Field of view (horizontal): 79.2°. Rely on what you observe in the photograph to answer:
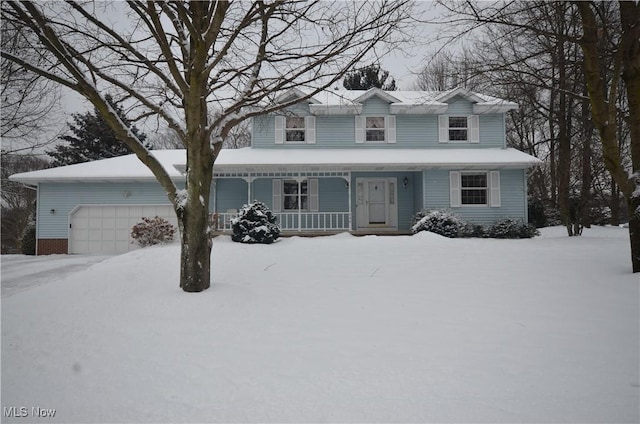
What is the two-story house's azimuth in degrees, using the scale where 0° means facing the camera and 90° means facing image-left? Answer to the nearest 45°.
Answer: approximately 0°

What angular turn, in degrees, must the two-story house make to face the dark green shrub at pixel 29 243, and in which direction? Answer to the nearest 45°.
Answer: approximately 90° to its right

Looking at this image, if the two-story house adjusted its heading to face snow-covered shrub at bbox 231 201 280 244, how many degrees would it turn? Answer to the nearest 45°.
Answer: approximately 45° to its right

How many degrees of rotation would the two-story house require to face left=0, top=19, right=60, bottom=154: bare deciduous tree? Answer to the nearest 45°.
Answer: approximately 45° to its right

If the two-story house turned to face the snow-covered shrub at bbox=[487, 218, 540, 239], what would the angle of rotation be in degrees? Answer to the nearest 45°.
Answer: approximately 90° to its left

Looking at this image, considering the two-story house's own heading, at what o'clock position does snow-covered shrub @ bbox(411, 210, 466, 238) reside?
The snow-covered shrub is roughly at 10 o'clock from the two-story house.

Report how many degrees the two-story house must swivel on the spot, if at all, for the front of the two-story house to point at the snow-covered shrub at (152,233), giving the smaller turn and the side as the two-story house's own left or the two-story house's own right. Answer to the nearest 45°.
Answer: approximately 90° to the two-story house's own right
